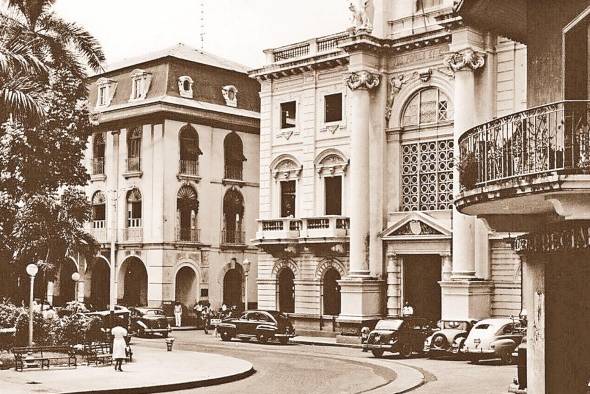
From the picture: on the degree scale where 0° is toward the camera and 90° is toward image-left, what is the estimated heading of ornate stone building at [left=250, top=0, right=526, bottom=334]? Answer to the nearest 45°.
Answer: approximately 45°

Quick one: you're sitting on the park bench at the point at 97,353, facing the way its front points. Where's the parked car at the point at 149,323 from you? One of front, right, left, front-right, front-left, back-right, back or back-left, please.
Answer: back

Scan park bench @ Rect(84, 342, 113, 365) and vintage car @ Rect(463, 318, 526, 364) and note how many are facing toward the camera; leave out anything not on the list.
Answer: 1
